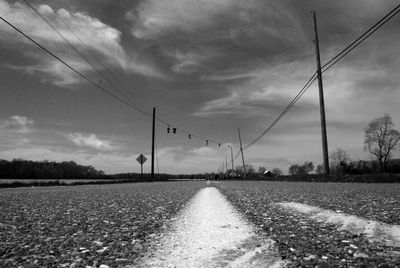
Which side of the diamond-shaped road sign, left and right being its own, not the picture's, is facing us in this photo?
back

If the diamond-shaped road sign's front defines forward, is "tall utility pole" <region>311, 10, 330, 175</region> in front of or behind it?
behind
